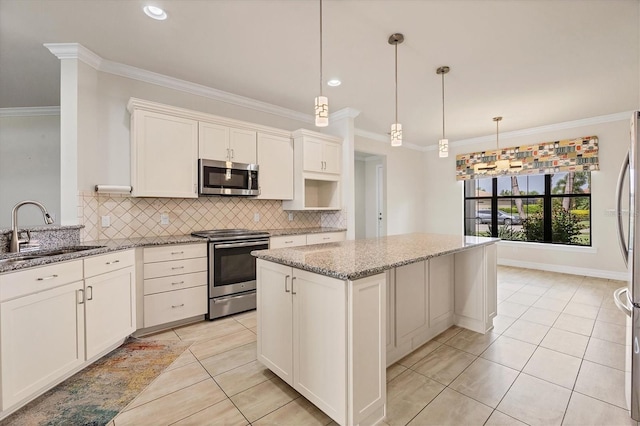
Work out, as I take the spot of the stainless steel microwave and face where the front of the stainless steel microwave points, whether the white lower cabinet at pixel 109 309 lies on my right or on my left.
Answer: on my right

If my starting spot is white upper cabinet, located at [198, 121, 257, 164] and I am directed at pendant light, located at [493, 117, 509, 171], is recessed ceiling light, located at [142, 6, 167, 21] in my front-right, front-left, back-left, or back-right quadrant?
back-right

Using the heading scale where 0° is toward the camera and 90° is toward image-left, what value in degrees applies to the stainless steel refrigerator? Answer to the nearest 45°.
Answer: approximately 90°

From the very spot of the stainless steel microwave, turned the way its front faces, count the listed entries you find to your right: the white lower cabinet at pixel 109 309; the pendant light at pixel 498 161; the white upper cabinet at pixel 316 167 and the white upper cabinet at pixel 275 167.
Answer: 1

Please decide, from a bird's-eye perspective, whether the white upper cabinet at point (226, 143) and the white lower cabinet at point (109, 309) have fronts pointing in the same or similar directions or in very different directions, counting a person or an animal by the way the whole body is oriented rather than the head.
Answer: same or similar directions

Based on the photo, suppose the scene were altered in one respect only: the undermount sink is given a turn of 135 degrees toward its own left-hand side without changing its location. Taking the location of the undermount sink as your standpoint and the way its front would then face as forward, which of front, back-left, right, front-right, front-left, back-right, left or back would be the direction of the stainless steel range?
right

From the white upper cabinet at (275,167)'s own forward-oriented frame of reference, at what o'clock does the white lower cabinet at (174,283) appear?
The white lower cabinet is roughly at 3 o'clock from the white upper cabinet.

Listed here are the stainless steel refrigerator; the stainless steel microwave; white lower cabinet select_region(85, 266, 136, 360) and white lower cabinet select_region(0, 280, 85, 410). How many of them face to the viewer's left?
1

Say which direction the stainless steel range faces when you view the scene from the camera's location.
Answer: facing the viewer and to the right of the viewer

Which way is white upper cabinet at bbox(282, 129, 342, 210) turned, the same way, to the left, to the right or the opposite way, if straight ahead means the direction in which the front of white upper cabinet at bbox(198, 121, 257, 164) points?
the same way

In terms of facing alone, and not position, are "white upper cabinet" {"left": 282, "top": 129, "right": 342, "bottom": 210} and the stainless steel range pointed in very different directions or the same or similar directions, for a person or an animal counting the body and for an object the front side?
same or similar directions

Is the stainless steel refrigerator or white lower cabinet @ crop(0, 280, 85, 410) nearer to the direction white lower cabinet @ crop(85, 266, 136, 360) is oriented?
the stainless steel refrigerator

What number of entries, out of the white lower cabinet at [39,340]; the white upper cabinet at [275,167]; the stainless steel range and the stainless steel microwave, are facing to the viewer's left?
0

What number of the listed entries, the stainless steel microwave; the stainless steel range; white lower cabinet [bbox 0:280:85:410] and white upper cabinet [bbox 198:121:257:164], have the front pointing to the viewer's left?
0
